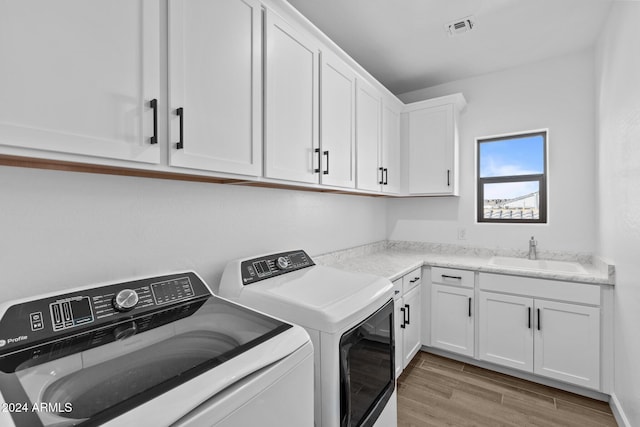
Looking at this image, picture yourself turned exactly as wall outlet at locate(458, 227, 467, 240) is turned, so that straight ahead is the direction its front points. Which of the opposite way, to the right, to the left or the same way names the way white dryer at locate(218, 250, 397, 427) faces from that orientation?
to the left

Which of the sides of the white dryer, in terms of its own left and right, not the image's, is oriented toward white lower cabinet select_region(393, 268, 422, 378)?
left

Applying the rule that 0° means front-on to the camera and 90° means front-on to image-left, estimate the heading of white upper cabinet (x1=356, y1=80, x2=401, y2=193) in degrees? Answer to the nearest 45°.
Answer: approximately 315°

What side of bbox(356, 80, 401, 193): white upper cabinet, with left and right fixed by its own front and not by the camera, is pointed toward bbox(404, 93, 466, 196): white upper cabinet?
left

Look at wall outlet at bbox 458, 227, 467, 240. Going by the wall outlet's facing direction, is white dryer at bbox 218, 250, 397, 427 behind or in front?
in front

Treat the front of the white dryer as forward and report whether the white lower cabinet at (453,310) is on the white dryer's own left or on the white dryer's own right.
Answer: on the white dryer's own left
